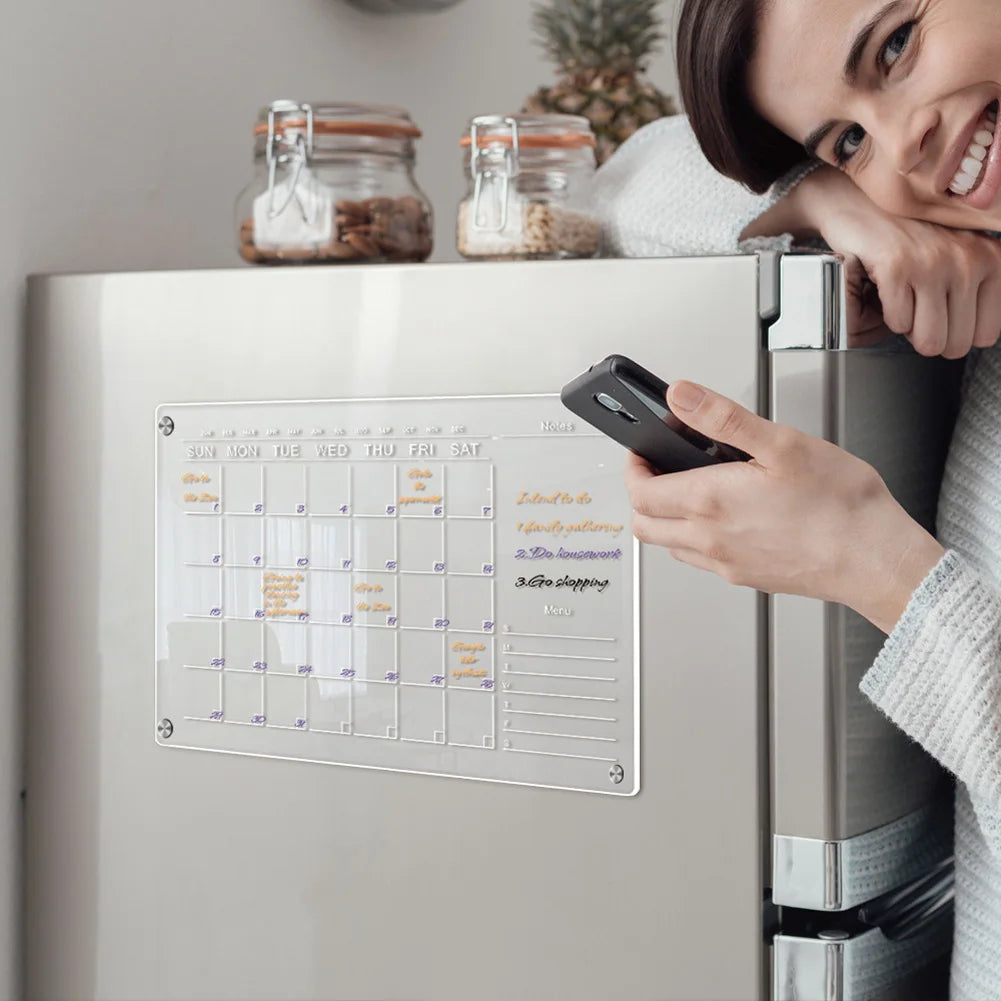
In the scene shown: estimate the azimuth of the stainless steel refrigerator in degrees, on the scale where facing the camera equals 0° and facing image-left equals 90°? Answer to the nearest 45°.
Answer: approximately 315°
